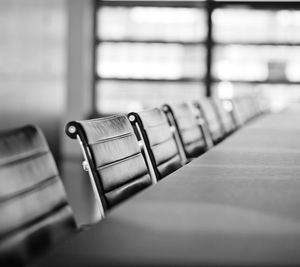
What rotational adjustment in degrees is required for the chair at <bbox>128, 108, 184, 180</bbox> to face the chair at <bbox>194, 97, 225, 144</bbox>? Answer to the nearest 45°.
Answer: approximately 135° to its left

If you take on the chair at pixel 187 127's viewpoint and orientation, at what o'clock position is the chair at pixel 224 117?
the chair at pixel 224 117 is roughly at 8 o'clock from the chair at pixel 187 127.

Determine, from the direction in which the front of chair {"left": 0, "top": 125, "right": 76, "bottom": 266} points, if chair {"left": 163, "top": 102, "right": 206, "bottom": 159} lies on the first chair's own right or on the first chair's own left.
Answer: on the first chair's own left

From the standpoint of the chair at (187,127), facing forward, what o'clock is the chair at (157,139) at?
the chair at (157,139) is roughly at 2 o'clock from the chair at (187,127).

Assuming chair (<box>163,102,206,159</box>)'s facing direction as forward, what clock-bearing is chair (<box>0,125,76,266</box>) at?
chair (<box>0,125,76,266</box>) is roughly at 2 o'clock from chair (<box>163,102,206,159</box>).

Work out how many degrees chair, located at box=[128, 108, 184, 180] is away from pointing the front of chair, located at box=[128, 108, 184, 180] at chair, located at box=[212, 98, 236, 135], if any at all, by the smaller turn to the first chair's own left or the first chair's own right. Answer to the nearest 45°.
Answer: approximately 135° to the first chair's own left
